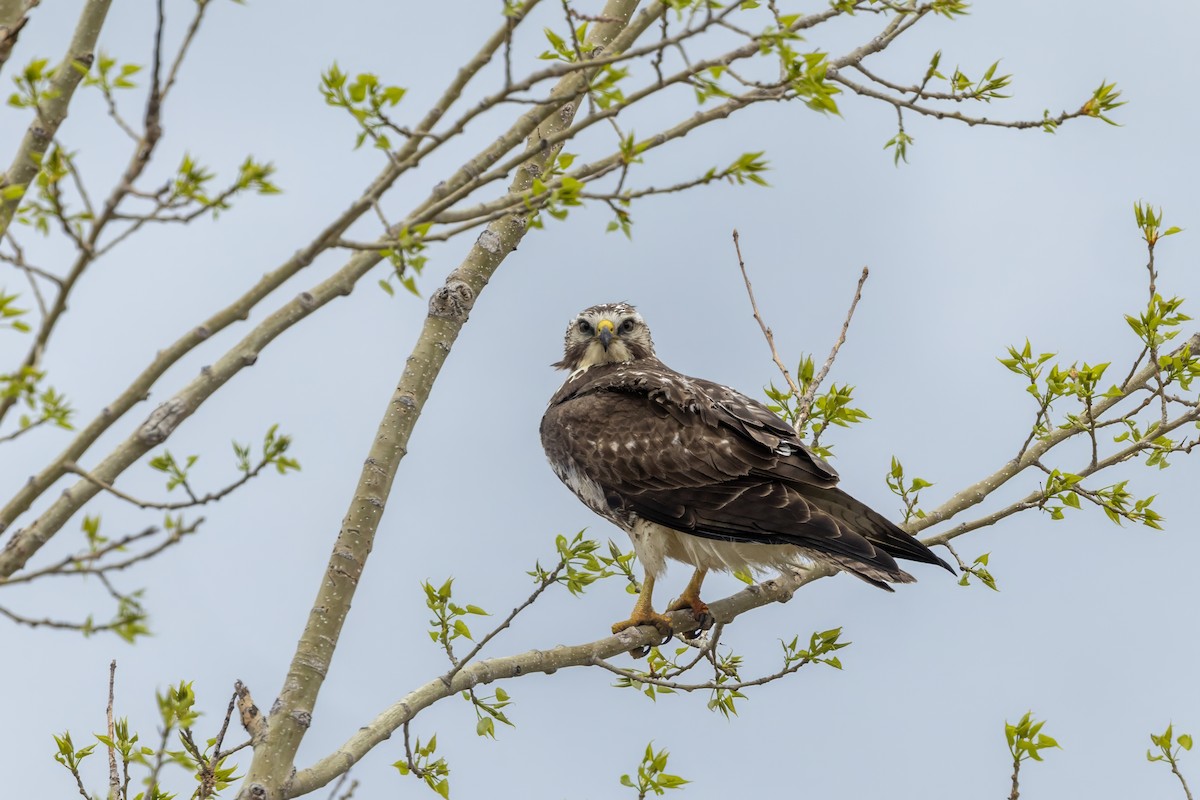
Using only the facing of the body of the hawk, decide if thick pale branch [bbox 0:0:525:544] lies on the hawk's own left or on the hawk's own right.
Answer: on the hawk's own left

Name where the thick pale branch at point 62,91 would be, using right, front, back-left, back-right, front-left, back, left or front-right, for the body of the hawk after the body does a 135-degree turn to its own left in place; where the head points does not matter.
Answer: right

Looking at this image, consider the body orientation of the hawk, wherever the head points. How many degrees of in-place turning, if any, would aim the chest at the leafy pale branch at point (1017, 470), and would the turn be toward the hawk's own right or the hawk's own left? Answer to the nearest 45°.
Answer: approximately 180°

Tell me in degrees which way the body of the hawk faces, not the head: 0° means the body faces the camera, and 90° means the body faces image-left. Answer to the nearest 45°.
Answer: approximately 90°
